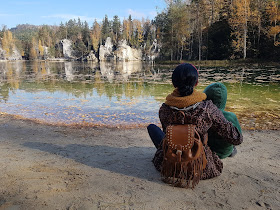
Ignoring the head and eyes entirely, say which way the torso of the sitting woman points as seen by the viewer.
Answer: away from the camera
